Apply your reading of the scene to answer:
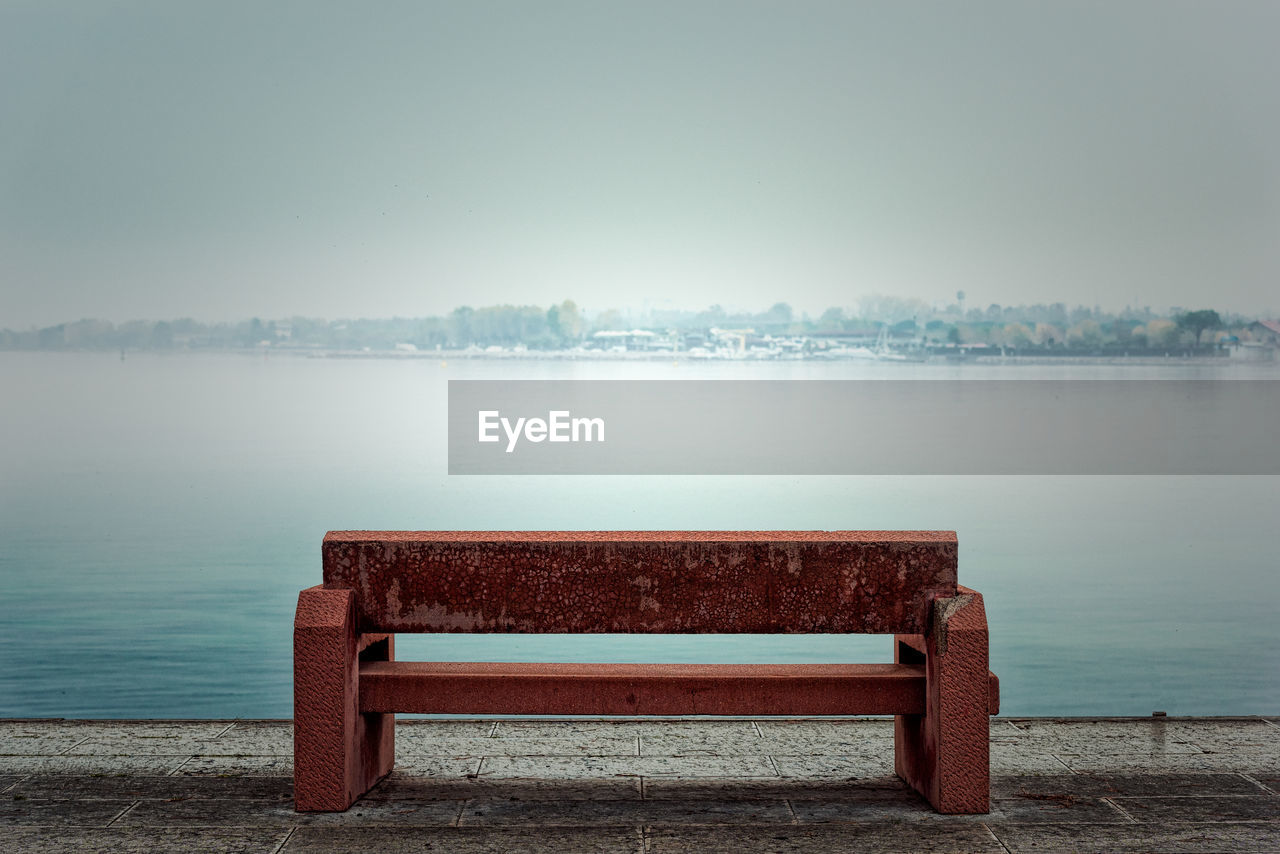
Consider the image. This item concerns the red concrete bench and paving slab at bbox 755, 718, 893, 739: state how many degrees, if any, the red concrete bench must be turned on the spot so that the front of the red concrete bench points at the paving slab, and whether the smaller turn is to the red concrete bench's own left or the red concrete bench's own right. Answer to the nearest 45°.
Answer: approximately 45° to the red concrete bench's own right

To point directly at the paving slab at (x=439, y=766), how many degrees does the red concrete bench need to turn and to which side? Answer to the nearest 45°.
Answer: approximately 45° to its left

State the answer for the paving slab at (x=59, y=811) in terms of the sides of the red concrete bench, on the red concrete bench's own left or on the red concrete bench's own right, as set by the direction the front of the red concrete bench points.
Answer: on the red concrete bench's own left

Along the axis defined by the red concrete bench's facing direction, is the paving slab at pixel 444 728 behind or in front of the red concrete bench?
in front

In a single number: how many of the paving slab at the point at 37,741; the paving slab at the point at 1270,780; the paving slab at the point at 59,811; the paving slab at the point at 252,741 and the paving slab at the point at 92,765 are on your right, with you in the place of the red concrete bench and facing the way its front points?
1

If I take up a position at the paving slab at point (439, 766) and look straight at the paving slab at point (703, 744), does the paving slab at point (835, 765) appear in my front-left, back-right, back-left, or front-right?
front-right

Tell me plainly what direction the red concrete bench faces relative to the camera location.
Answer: facing away from the viewer

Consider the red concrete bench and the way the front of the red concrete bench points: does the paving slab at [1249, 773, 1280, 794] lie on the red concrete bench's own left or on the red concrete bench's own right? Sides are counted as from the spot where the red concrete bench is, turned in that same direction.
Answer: on the red concrete bench's own right

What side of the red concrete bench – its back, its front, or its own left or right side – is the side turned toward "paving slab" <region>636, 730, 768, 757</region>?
front
